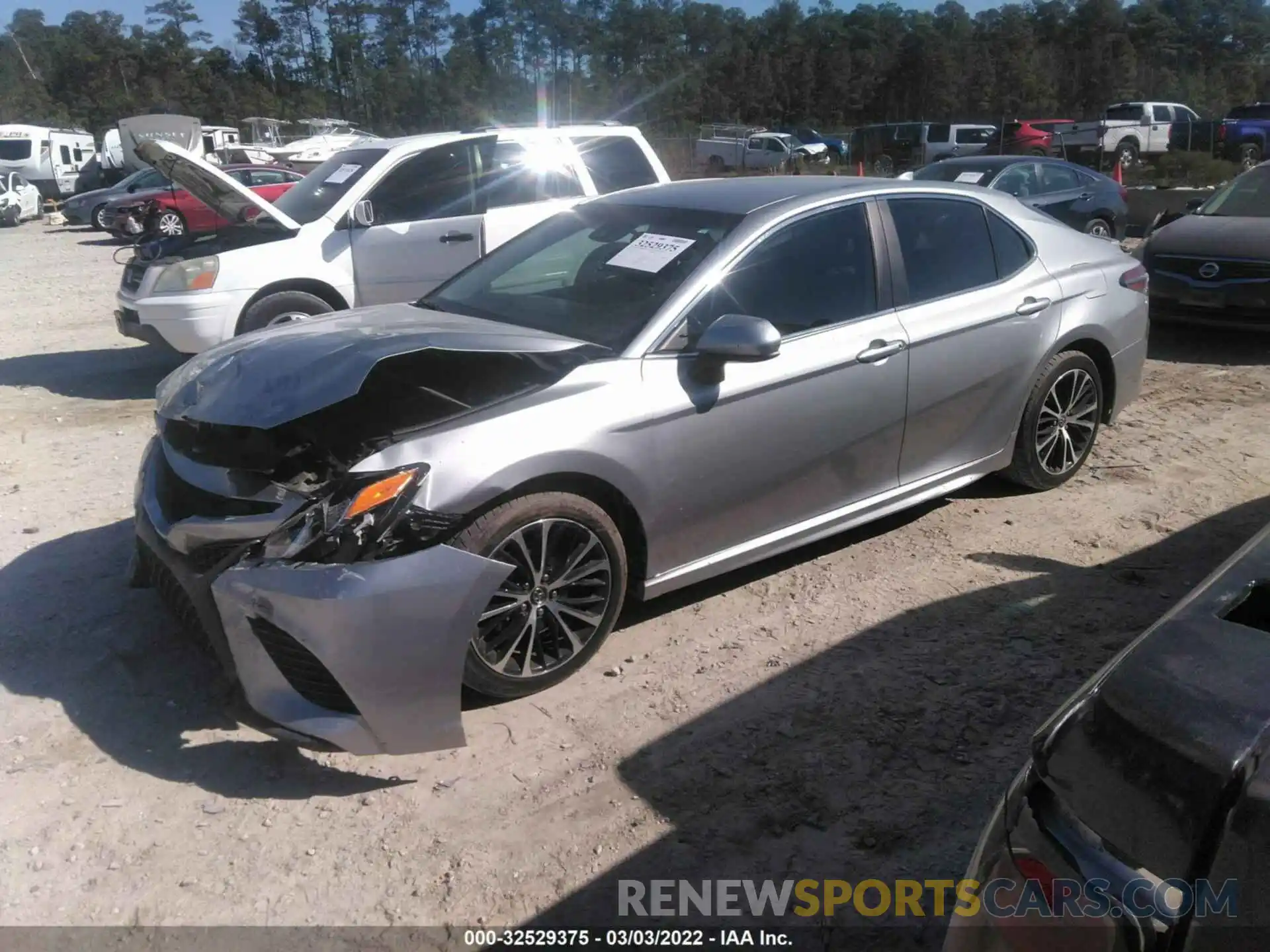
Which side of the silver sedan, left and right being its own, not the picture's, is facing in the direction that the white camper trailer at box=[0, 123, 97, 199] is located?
right

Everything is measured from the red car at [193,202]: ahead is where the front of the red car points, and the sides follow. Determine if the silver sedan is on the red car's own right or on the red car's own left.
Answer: on the red car's own left

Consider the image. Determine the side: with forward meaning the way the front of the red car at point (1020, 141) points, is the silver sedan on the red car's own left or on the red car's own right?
on the red car's own left

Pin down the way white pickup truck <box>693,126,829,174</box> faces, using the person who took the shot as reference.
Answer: facing to the right of the viewer

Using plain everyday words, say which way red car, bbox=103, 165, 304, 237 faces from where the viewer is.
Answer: facing the viewer and to the left of the viewer

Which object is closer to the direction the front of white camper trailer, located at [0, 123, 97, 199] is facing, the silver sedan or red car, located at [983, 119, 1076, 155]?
the silver sedan
